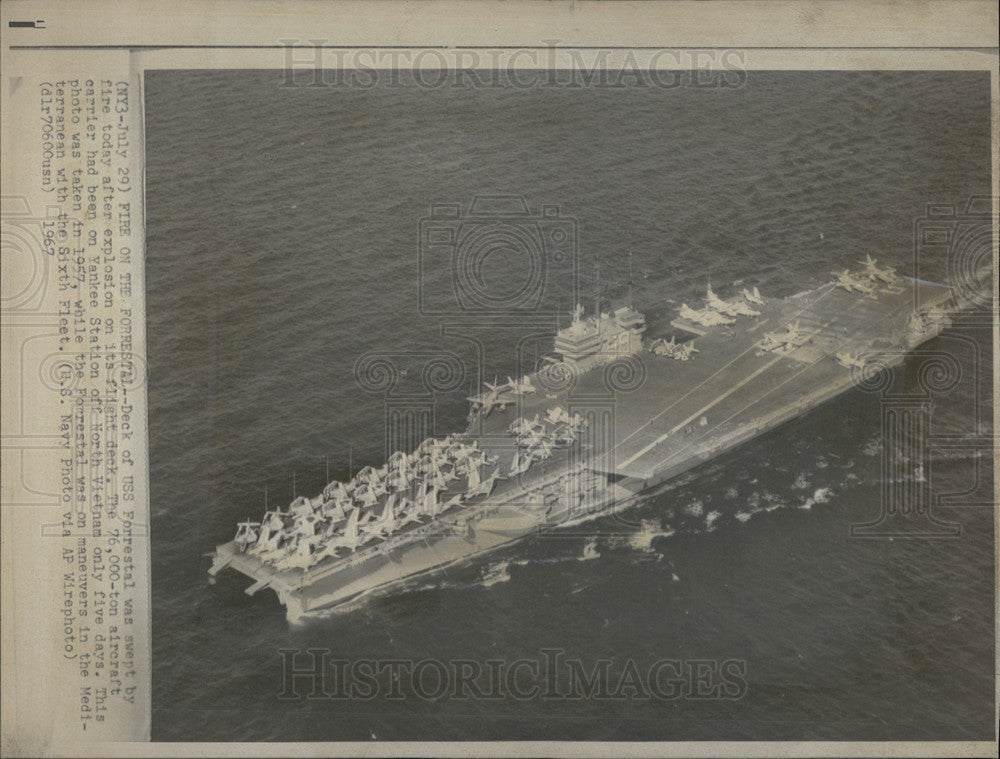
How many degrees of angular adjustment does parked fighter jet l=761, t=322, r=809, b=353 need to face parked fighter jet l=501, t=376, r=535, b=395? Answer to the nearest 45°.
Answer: approximately 45° to its right

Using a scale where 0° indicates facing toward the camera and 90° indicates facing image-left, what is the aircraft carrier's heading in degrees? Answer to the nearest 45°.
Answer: approximately 45°
